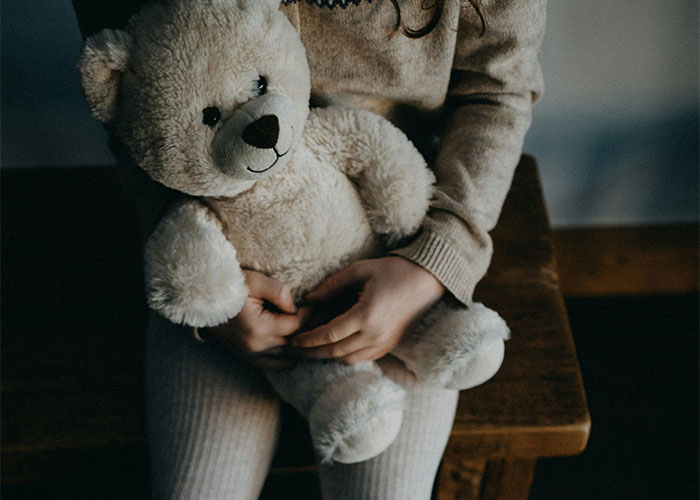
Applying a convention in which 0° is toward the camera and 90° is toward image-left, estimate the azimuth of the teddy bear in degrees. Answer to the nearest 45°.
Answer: approximately 315°
